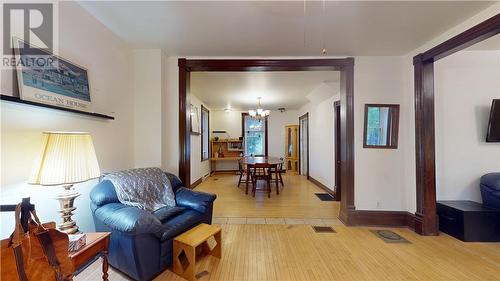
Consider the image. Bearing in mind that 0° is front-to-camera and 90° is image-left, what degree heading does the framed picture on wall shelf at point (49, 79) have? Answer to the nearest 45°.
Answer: approximately 315°

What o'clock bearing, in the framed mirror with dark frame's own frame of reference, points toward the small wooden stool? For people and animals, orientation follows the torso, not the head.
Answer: The small wooden stool is roughly at 1 o'clock from the framed mirror with dark frame.

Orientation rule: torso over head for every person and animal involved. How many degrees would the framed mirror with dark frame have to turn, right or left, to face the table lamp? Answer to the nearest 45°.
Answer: approximately 45° to its right

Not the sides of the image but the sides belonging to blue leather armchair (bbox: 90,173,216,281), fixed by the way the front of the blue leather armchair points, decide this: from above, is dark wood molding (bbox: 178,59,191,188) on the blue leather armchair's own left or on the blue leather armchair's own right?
on the blue leather armchair's own left

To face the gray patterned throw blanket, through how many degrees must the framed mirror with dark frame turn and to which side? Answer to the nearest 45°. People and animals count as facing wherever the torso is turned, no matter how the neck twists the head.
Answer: approximately 45° to its right

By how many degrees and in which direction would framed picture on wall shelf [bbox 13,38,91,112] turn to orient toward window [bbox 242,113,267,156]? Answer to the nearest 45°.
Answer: approximately 90° to its left

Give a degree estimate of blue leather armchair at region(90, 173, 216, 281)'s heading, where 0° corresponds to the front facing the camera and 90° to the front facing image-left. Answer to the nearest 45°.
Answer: approximately 315°
